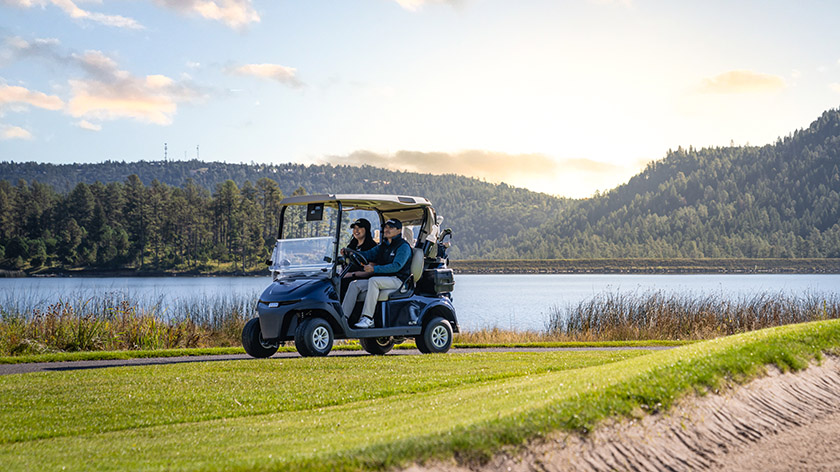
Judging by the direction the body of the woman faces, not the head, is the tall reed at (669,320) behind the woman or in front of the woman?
behind

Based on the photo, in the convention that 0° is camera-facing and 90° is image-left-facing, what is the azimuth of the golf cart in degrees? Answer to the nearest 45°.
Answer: approximately 45°

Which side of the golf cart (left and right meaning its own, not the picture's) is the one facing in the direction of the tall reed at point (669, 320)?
back

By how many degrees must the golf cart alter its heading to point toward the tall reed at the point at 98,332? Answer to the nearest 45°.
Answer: approximately 90° to its right

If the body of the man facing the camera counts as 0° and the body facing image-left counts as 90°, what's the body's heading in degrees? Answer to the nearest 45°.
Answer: approximately 45°

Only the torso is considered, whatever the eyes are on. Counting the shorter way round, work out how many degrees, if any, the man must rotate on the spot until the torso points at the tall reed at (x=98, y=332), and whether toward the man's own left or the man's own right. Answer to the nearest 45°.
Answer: approximately 90° to the man's own right

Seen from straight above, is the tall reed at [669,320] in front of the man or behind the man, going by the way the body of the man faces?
behind
